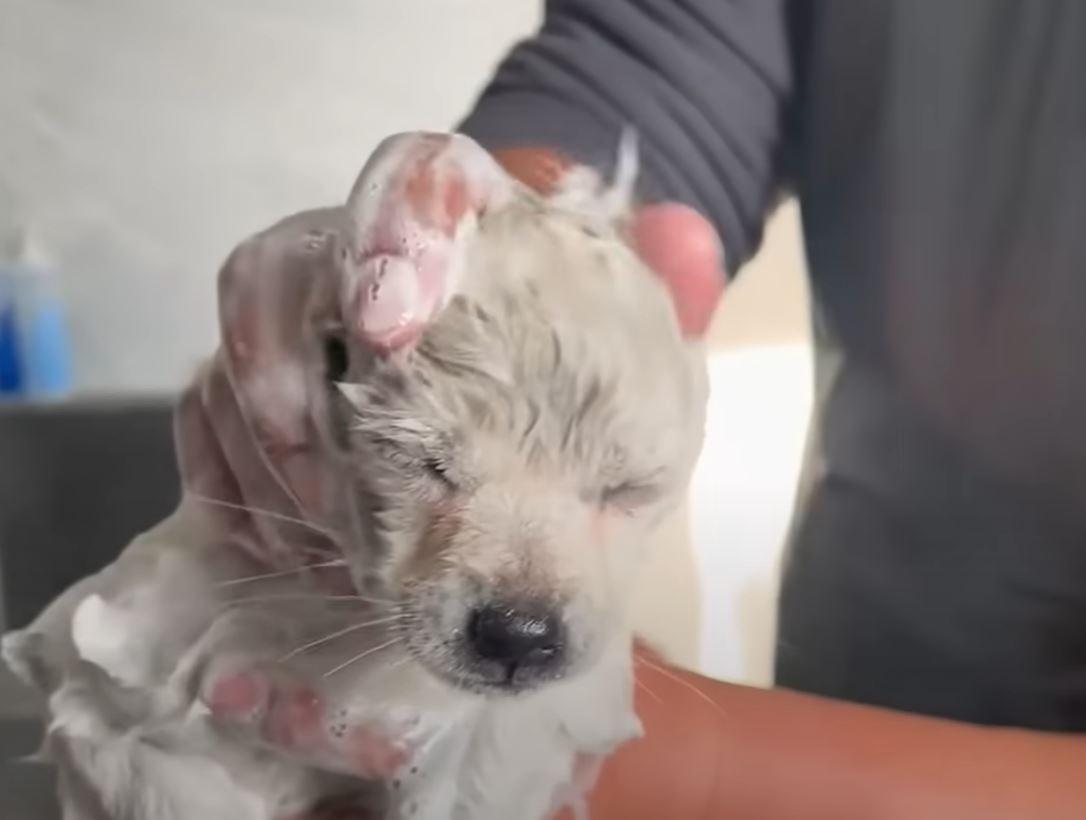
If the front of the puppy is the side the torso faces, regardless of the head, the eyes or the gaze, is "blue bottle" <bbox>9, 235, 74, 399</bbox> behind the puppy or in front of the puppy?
behind

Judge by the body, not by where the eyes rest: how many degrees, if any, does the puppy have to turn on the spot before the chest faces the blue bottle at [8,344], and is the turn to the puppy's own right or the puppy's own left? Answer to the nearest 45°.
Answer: approximately 135° to the puppy's own right

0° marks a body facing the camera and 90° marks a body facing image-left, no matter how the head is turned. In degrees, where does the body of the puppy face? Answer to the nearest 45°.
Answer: approximately 0°
